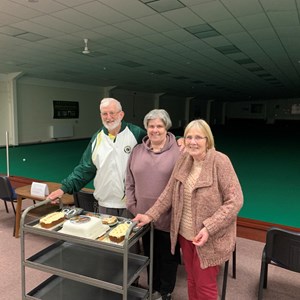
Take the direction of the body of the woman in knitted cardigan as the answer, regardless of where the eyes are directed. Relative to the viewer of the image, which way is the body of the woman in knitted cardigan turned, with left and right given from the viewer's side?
facing the viewer and to the left of the viewer

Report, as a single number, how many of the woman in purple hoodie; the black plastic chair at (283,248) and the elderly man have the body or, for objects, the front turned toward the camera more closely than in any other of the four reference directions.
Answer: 2

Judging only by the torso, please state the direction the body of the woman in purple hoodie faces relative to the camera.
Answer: toward the camera

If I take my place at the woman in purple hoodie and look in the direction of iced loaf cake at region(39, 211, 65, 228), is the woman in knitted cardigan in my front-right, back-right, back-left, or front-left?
back-left

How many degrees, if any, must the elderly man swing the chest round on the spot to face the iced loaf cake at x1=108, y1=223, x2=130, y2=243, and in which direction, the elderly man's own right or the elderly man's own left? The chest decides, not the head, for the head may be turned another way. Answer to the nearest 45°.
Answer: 0° — they already face it

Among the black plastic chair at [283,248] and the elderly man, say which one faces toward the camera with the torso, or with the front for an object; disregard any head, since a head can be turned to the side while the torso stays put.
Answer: the elderly man

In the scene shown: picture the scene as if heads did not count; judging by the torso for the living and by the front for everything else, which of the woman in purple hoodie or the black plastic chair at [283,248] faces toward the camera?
the woman in purple hoodie

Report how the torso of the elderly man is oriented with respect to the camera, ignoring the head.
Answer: toward the camera

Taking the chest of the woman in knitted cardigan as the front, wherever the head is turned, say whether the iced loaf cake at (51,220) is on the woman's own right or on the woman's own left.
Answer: on the woman's own right
